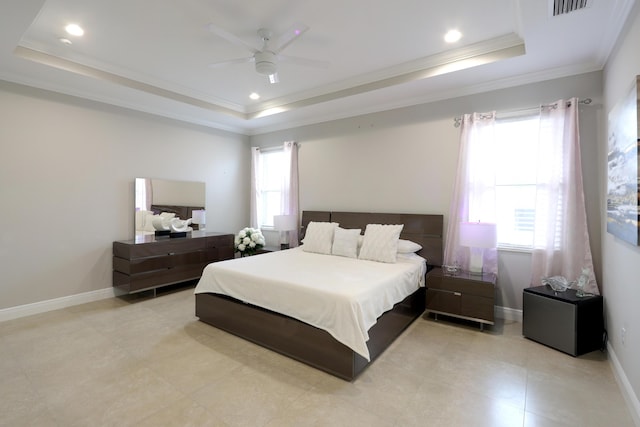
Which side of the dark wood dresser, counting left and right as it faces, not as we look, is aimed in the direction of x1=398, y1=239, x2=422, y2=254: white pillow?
front

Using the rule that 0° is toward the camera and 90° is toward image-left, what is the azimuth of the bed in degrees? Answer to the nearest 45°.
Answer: approximately 45°

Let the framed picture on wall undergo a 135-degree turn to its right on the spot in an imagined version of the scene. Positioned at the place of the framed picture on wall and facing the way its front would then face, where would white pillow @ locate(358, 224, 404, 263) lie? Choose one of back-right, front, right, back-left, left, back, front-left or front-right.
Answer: back-left

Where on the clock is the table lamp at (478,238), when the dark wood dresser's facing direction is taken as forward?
The table lamp is roughly at 12 o'clock from the dark wood dresser.

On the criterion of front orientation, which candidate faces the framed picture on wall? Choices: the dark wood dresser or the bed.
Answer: the dark wood dresser

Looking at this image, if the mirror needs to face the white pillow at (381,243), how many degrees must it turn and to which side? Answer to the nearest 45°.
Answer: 0° — it already faces it

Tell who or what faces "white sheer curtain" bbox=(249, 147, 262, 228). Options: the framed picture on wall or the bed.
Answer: the framed picture on wall

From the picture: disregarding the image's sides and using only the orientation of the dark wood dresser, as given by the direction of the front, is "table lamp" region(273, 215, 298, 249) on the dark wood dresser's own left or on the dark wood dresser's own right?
on the dark wood dresser's own left

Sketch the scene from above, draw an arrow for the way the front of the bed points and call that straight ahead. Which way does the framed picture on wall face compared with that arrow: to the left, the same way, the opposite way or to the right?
to the right

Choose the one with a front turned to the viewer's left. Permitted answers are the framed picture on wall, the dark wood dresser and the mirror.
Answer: the framed picture on wall

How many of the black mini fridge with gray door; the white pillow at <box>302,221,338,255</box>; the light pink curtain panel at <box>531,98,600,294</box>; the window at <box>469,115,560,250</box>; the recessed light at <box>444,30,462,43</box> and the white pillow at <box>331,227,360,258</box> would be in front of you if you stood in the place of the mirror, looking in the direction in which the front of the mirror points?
6

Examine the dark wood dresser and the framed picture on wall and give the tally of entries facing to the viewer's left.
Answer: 1

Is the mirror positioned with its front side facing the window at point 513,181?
yes

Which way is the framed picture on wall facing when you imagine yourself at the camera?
facing to the left of the viewer

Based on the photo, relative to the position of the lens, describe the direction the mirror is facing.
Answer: facing the viewer and to the right of the viewer
